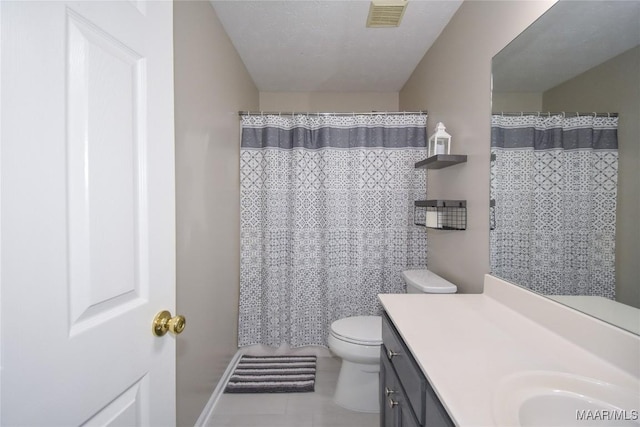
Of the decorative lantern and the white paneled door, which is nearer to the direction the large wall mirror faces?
the white paneled door

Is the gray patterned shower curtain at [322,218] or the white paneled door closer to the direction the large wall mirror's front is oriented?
the white paneled door

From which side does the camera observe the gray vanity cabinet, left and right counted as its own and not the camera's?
left

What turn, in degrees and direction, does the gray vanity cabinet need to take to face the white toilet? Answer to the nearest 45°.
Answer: approximately 90° to its right

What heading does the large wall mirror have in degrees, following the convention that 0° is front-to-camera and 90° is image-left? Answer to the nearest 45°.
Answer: approximately 45°

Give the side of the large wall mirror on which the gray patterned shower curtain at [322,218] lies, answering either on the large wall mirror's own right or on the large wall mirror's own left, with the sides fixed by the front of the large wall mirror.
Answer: on the large wall mirror's own right

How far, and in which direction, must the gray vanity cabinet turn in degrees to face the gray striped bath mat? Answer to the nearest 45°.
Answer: approximately 45° to its right
